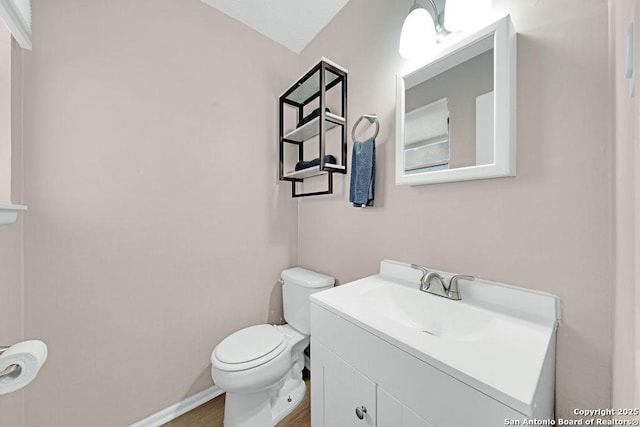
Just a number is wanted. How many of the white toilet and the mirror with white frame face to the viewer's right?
0

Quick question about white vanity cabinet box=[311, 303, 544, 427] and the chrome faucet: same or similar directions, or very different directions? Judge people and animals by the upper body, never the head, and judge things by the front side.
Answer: same or similar directions

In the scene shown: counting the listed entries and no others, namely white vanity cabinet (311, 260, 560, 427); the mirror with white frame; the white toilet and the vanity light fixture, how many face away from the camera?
0

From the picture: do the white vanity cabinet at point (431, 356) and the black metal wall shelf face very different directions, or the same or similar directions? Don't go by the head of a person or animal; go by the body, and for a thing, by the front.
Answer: same or similar directions

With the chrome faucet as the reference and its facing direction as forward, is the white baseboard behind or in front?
in front

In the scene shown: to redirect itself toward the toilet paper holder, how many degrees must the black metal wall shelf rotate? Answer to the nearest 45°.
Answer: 0° — it already faces it

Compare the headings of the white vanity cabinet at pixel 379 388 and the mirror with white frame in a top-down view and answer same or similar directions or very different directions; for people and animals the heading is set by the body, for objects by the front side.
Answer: same or similar directions

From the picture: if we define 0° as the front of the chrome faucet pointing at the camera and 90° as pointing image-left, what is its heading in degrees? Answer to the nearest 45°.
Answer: approximately 45°

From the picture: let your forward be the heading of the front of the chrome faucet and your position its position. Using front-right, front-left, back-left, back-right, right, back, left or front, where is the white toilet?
front-right

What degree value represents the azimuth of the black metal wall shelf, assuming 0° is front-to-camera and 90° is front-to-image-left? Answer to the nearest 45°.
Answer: approximately 45°

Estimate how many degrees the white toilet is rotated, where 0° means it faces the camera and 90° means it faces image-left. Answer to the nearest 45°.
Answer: approximately 45°

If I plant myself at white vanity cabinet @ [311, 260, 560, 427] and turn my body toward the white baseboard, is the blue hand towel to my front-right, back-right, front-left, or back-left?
front-right

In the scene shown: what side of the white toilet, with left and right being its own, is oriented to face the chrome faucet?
left
